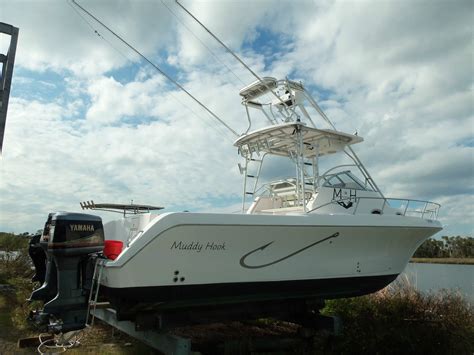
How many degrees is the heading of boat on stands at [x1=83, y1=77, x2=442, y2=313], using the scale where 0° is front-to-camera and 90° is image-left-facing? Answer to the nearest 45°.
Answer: approximately 225°
